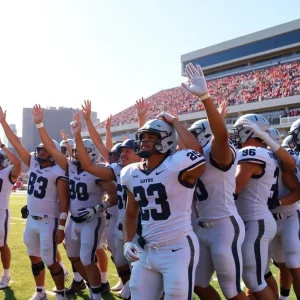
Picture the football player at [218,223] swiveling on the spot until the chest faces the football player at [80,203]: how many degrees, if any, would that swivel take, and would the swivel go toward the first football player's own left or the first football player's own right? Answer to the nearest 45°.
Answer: approximately 90° to the first football player's own right

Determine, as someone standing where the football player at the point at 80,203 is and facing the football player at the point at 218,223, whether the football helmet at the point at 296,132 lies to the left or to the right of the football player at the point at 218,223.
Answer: left

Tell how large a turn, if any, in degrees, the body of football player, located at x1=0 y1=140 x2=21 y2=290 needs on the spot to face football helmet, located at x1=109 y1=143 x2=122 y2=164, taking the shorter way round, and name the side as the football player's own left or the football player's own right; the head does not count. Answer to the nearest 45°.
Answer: approximately 90° to the football player's own left

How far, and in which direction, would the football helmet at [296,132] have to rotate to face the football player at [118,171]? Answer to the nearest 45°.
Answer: approximately 45° to its right

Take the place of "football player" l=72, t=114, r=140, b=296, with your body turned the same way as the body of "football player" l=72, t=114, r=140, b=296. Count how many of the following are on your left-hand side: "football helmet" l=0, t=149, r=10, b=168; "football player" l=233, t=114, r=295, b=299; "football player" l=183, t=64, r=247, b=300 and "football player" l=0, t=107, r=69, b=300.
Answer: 2

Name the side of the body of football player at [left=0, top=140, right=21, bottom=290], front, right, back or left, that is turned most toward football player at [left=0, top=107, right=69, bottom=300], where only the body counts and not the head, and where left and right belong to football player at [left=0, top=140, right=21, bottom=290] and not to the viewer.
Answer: left

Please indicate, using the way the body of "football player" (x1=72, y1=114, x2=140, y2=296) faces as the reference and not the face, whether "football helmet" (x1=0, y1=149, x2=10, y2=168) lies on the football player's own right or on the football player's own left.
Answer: on the football player's own right

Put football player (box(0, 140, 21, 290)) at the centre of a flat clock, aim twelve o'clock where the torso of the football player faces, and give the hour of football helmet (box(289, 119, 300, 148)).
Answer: The football helmet is roughly at 9 o'clock from the football player.

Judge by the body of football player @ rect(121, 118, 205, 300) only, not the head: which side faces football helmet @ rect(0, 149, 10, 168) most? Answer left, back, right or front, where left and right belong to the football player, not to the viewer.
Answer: right
